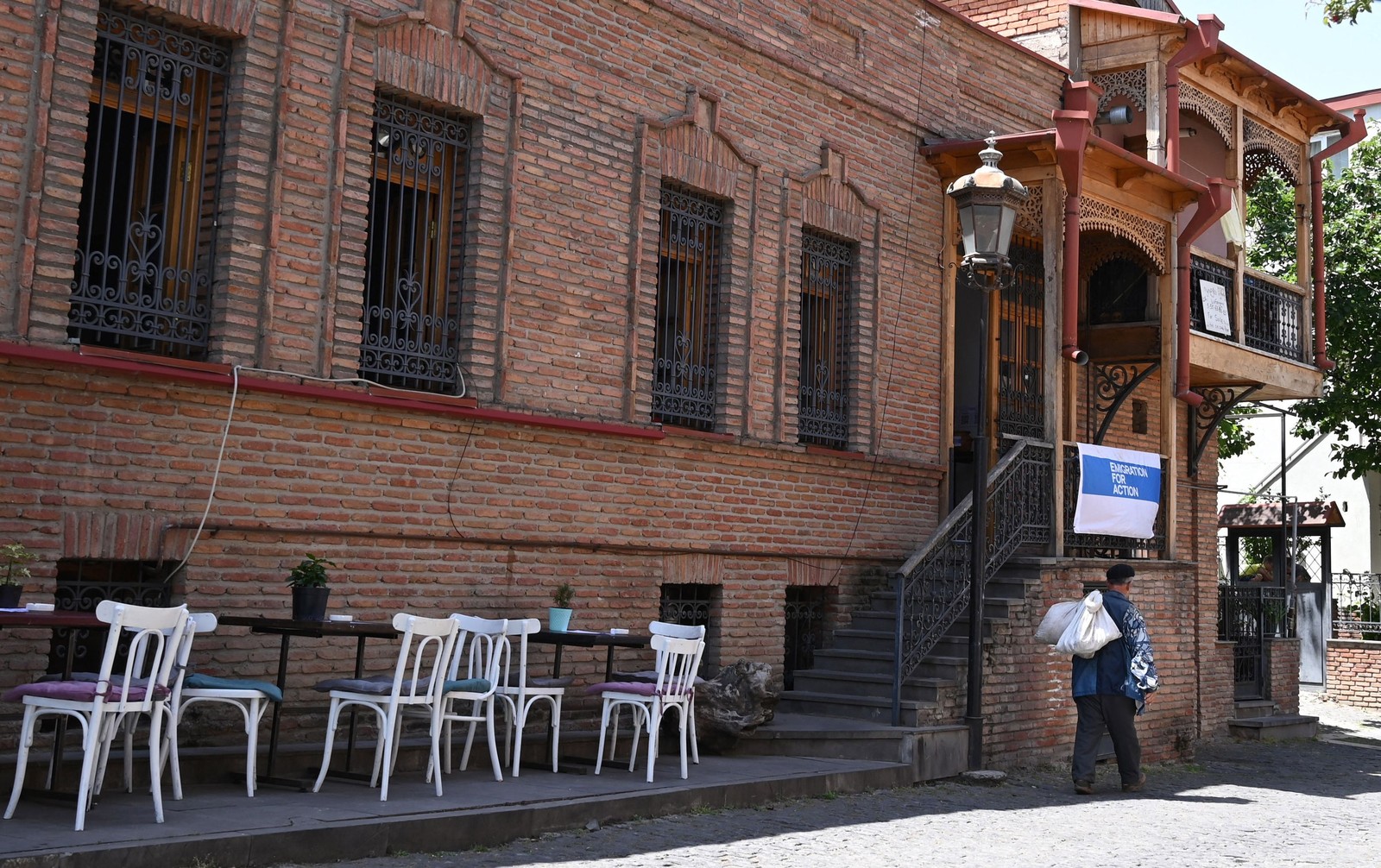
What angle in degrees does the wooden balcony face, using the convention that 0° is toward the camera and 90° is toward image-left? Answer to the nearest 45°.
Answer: approximately 315°

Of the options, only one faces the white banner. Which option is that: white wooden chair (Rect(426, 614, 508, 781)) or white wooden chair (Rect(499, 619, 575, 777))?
white wooden chair (Rect(499, 619, 575, 777))

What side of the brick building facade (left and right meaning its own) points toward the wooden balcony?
left

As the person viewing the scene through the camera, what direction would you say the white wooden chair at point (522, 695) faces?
facing away from the viewer and to the right of the viewer

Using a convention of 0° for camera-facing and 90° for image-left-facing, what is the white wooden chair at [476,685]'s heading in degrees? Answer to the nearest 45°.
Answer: approximately 45°

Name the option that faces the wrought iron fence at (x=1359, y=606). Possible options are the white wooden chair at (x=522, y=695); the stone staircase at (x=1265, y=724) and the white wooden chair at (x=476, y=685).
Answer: the white wooden chair at (x=522, y=695)

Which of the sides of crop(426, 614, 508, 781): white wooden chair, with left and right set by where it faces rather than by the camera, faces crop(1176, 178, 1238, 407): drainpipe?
back

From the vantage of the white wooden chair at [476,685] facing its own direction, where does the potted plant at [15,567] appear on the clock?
The potted plant is roughly at 1 o'clock from the white wooden chair.

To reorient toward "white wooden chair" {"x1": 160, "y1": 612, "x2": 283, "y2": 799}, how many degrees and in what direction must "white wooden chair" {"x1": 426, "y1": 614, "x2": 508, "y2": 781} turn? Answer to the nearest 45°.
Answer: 0° — it already faces it

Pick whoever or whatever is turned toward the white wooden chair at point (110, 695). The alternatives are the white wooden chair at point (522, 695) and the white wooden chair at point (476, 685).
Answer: the white wooden chair at point (476, 685)
